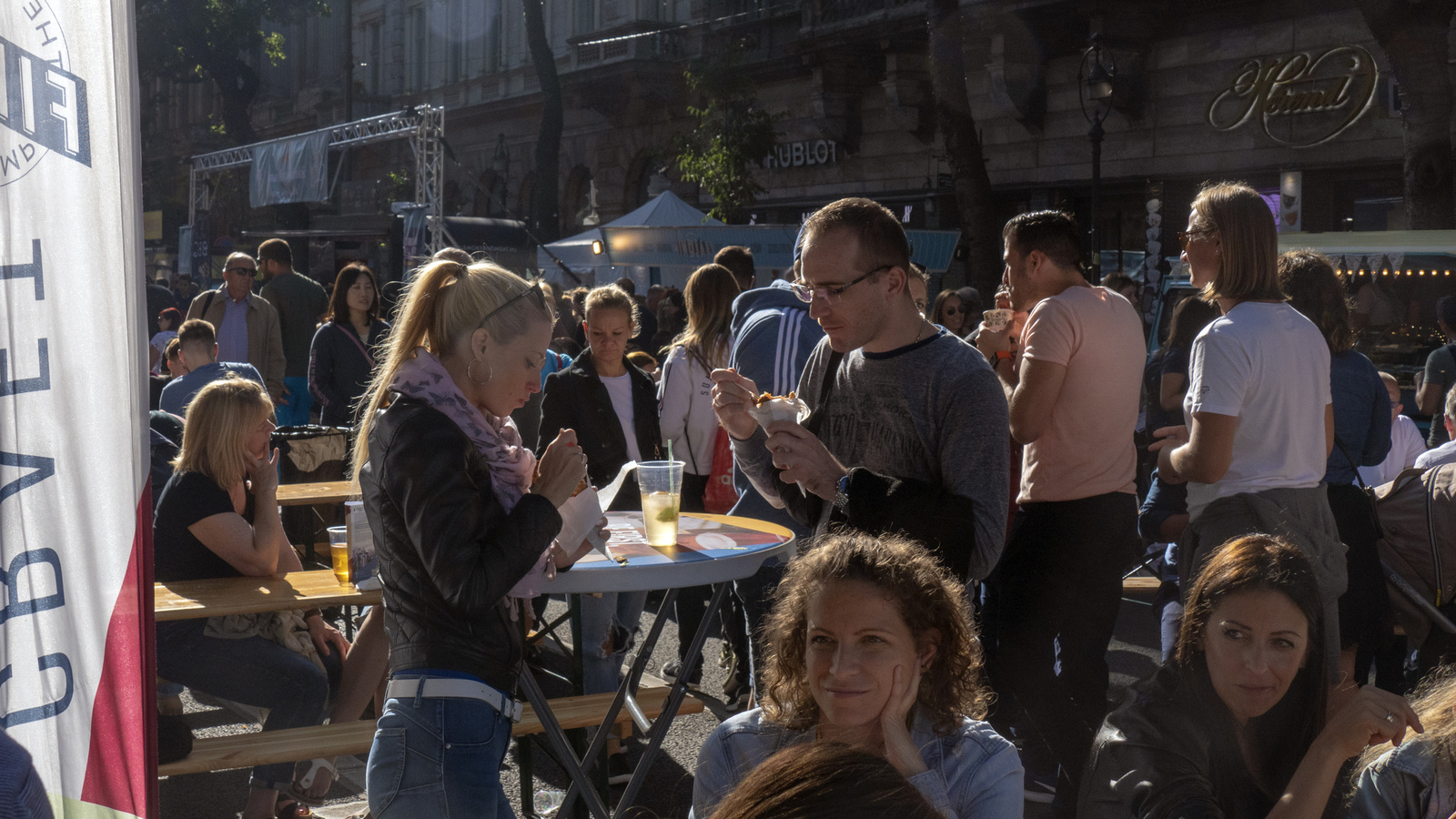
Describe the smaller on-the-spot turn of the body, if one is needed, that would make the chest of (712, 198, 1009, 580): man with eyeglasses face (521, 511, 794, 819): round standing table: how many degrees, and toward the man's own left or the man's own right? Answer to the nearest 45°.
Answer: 0° — they already face it

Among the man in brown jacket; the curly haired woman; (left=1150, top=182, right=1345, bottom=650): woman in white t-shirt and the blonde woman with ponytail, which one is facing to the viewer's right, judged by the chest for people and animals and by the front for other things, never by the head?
the blonde woman with ponytail

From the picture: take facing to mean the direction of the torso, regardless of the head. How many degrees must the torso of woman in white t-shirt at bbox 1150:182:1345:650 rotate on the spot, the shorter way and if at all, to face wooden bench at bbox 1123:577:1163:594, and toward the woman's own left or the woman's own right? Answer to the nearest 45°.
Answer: approximately 45° to the woman's own right

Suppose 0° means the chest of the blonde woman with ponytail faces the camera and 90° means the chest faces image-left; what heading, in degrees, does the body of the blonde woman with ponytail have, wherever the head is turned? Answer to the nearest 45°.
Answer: approximately 270°

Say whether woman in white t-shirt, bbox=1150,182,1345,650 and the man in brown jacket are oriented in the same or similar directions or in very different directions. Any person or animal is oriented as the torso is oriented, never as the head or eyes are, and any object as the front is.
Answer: very different directions

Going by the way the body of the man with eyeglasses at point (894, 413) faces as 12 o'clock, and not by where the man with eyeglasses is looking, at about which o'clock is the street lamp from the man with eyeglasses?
The street lamp is roughly at 5 o'clock from the man with eyeglasses.

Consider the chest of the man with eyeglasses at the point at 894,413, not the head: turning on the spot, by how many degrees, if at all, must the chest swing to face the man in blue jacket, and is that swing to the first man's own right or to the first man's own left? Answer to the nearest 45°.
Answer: approximately 135° to the first man's own right

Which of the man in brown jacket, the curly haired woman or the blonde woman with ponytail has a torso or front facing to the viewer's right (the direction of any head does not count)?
the blonde woman with ponytail

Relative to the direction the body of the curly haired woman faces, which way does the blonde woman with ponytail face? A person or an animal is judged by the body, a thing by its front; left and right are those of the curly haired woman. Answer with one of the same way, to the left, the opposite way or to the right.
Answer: to the left

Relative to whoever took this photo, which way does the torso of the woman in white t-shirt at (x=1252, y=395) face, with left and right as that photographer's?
facing away from the viewer and to the left of the viewer

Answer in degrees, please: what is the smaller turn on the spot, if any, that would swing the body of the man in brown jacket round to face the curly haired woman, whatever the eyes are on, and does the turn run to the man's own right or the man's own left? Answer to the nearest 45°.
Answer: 0° — they already face them

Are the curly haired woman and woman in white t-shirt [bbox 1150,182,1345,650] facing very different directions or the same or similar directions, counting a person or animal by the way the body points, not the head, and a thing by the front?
very different directions

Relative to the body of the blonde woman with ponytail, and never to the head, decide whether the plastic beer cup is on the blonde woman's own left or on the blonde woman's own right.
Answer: on the blonde woman's own left
